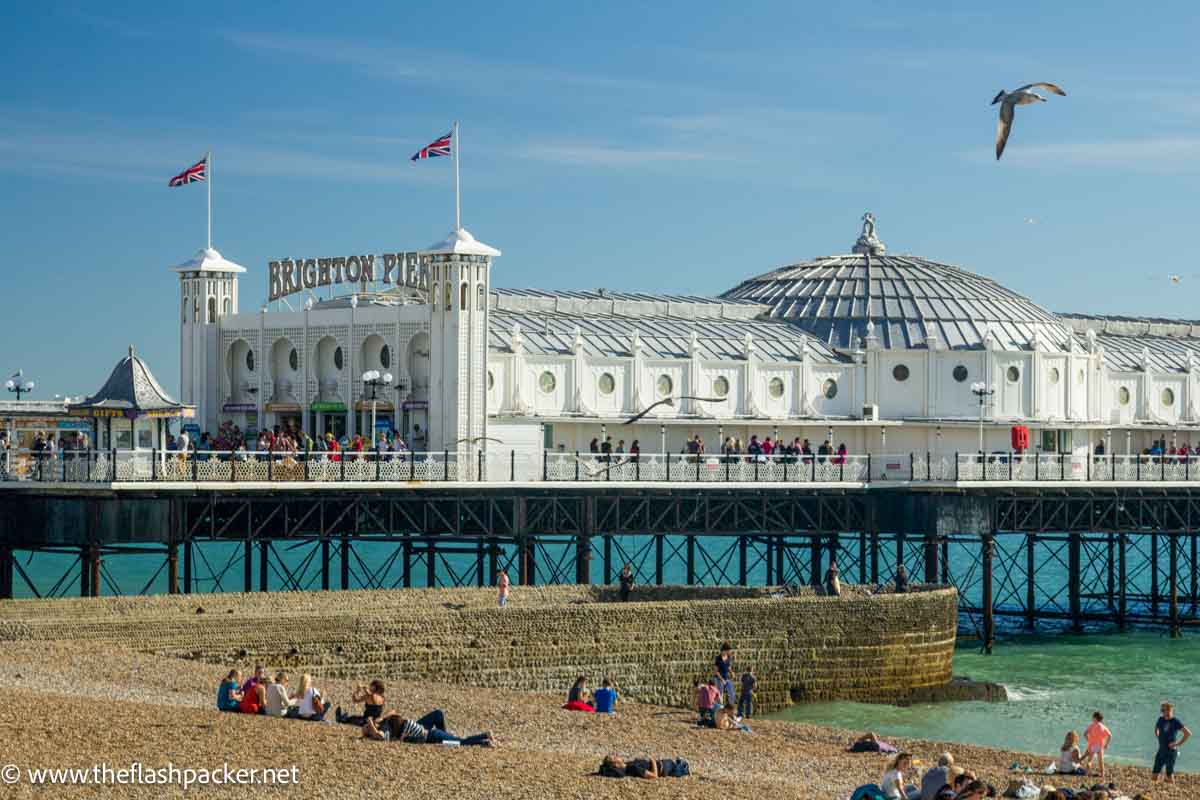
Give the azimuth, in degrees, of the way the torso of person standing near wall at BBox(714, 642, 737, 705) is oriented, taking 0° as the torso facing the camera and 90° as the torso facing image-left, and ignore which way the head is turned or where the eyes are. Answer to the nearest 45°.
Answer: approximately 0°

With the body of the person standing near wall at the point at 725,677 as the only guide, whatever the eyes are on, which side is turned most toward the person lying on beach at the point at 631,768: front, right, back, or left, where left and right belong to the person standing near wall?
front

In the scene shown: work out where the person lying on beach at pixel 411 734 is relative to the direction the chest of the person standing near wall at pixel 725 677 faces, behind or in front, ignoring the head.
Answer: in front

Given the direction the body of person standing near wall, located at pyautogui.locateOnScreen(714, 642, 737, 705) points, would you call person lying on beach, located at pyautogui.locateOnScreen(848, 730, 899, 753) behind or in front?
in front
